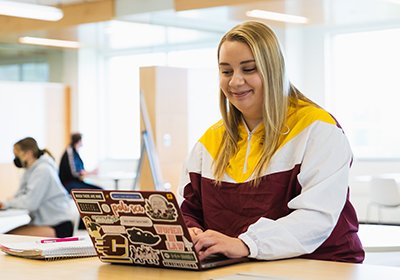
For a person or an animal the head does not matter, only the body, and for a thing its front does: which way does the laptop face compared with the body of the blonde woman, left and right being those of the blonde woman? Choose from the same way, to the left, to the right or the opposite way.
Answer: the opposite way

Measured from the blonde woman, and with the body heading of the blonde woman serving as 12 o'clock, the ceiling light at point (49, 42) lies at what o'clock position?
The ceiling light is roughly at 4 o'clock from the blonde woman.

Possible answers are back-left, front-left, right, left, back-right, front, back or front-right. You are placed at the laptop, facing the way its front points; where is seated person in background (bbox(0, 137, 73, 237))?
front-left

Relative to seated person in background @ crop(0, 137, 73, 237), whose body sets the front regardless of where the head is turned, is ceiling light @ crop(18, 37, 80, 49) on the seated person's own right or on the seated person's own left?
on the seated person's own right

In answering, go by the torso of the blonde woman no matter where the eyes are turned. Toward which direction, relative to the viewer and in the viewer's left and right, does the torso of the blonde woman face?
facing the viewer and to the left of the viewer

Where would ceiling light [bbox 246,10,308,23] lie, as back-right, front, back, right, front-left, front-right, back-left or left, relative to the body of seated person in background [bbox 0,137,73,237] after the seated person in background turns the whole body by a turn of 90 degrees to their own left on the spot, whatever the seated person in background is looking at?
back-left

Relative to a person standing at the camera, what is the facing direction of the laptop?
facing away from the viewer and to the right of the viewer

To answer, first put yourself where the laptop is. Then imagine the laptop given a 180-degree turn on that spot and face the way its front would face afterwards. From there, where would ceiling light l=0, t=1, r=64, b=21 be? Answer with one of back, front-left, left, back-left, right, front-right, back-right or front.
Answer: back-right

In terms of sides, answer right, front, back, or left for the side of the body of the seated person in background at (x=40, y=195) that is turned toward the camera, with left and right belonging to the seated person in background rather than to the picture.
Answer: left
